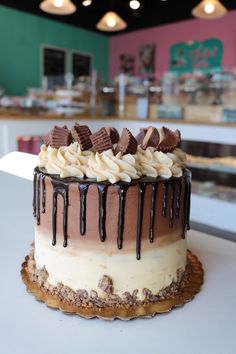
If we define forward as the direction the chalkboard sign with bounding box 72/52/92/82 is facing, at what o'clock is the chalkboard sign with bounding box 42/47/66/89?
the chalkboard sign with bounding box 42/47/66/89 is roughly at 3 o'clock from the chalkboard sign with bounding box 72/52/92/82.

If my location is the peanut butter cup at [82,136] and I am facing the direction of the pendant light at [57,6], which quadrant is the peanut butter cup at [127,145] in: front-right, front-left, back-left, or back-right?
back-right

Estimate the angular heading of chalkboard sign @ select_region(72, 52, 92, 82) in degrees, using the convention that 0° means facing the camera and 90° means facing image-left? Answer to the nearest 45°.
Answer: approximately 315°

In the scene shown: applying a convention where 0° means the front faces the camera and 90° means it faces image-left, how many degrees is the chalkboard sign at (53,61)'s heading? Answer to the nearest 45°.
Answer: approximately 315°

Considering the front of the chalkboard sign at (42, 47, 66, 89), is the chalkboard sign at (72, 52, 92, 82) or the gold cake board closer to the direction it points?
the gold cake board

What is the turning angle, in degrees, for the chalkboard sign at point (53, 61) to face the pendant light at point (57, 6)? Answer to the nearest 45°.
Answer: approximately 45° to its right
